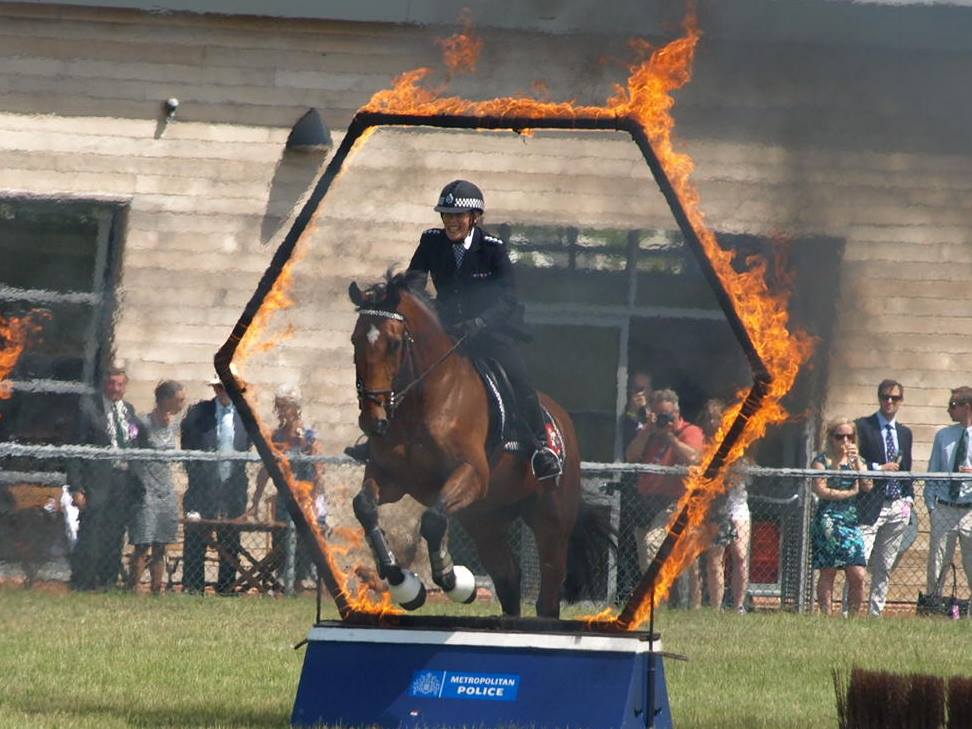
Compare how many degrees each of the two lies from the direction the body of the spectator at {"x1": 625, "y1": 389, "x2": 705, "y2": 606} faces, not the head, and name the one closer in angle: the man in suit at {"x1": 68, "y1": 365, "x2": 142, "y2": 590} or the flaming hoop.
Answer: the flaming hoop

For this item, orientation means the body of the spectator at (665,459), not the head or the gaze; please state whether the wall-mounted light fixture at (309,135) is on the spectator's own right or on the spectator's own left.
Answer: on the spectator's own right

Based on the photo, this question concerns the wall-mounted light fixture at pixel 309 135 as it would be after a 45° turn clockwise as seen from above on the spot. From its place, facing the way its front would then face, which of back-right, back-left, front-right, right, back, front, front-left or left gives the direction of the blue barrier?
front-left

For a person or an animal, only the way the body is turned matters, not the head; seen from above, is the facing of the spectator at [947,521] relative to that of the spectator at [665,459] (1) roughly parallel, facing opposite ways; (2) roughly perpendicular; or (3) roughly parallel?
roughly parallel

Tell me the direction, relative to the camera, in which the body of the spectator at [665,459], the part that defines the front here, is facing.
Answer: toward the camera

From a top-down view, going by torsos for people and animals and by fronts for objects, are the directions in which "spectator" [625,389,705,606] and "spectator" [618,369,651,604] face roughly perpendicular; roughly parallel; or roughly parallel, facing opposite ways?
roughly parallel

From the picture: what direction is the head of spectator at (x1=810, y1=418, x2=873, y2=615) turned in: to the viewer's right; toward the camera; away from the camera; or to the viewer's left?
toward the camera

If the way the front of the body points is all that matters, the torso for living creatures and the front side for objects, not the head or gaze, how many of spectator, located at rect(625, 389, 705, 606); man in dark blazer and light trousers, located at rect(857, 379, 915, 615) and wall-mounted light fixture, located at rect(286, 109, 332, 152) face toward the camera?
3

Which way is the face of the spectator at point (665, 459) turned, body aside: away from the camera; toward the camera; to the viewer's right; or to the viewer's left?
toward the camera

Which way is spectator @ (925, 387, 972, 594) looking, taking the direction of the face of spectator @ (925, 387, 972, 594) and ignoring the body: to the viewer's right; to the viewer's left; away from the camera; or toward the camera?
to the viewer's left

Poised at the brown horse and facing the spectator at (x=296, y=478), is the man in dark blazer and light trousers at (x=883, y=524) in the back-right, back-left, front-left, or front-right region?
front-right

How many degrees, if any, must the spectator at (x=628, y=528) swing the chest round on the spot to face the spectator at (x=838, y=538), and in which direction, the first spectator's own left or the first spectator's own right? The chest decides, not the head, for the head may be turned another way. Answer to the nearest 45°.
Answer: approximately 90° to the first spectator's own left

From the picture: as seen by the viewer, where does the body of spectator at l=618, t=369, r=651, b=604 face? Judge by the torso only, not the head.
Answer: toward the camera
